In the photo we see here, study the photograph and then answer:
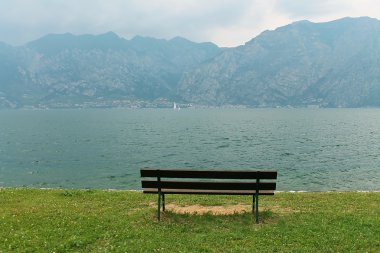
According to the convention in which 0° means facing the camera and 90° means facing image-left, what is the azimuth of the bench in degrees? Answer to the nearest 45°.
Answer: approximately 180°
